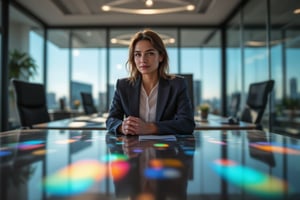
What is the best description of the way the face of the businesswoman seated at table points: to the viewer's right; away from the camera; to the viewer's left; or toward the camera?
toward the camera

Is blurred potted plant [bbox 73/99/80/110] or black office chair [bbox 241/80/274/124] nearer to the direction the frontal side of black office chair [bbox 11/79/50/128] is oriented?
the black office chair

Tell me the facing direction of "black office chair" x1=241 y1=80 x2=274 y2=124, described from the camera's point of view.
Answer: facing the viewer and to the left of the viewer

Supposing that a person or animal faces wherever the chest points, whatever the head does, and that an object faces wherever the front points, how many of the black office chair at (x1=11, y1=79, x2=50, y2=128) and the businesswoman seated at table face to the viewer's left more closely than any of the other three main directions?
0

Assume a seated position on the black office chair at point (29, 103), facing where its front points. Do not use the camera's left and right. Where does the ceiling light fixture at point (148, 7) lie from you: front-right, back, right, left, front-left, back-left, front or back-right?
left

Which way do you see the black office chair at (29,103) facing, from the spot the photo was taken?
facing the viewer and to the right of the viewer

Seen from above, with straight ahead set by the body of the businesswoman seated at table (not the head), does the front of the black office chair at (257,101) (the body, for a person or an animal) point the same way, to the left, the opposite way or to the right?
to the right

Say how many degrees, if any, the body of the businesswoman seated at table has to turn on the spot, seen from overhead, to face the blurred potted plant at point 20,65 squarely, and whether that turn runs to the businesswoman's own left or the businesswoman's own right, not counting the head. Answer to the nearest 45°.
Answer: approximately 135° to the businesswoman's own right

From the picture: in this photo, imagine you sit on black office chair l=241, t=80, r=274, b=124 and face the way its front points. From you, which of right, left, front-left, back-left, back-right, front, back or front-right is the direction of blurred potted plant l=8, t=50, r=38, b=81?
front-right

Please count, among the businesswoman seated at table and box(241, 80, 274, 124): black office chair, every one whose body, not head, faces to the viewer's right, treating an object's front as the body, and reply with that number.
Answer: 0

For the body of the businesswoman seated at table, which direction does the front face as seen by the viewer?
toward the camera

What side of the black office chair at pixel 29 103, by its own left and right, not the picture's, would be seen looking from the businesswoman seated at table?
front

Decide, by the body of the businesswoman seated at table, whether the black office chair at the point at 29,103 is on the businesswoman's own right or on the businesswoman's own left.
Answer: on the businesswoman's own right

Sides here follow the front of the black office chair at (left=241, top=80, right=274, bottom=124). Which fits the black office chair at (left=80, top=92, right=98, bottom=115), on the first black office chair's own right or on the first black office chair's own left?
on the first black office chair's own right
